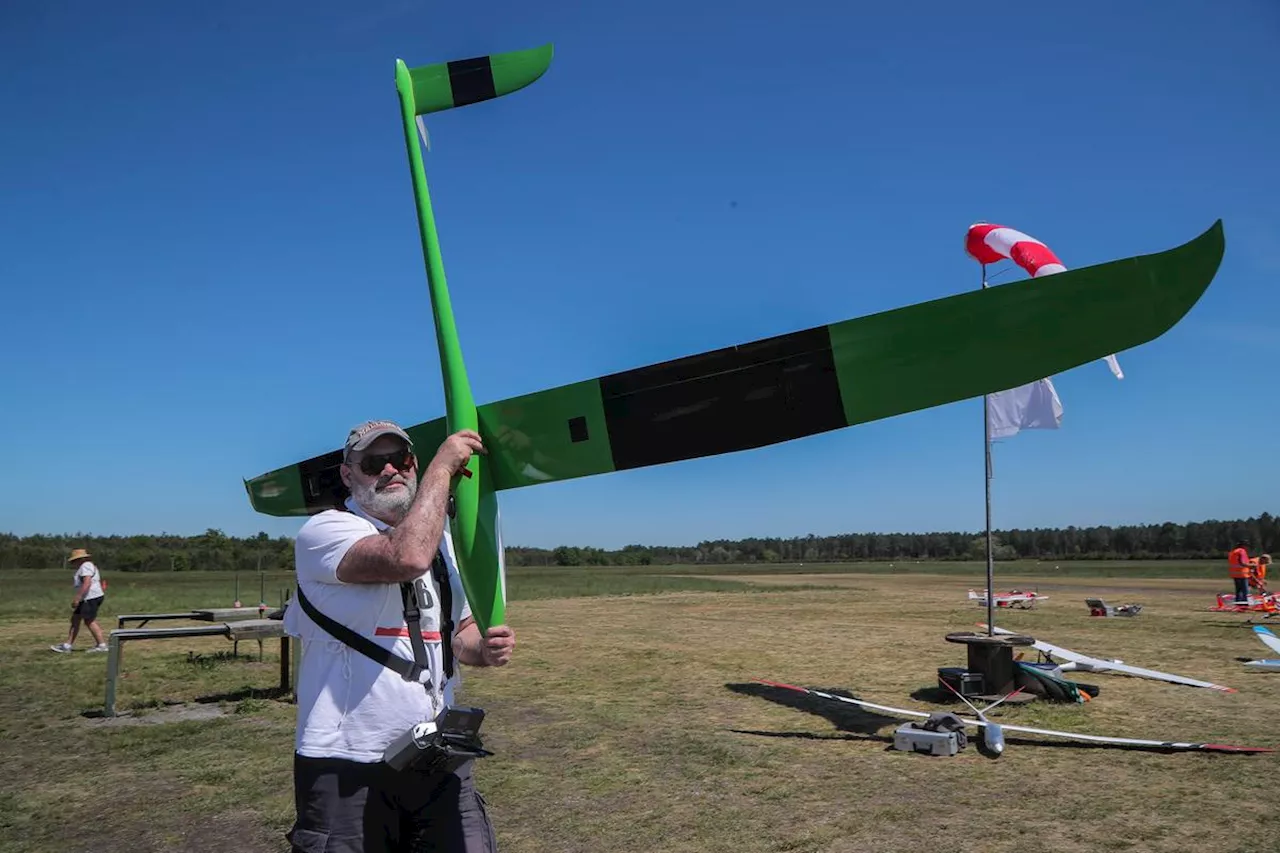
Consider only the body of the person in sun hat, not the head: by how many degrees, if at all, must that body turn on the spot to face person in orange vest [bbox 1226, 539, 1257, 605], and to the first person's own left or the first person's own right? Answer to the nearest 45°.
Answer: approximately 180°

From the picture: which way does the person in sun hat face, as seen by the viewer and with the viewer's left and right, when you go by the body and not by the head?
facing to the left of the viewer

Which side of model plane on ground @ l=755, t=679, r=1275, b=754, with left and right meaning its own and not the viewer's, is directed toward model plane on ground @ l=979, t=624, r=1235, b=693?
back

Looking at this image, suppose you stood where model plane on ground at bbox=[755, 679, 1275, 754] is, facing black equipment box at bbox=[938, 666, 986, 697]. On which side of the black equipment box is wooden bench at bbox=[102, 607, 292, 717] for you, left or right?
left

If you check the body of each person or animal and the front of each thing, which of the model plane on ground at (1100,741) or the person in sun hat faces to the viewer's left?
the person in sun hat

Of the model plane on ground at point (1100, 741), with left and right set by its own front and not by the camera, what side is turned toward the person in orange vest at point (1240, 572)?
back

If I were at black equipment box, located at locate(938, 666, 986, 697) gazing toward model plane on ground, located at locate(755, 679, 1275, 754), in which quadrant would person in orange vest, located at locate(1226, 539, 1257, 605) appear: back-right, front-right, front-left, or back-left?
back-left

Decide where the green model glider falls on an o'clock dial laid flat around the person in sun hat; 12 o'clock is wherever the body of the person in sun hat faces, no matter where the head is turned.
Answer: The green model glider is roughly at 9 o'clock from the person in sun hat.

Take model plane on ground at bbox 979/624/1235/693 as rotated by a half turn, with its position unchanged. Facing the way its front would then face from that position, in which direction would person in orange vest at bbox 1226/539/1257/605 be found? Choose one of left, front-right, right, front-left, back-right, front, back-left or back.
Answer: front-left

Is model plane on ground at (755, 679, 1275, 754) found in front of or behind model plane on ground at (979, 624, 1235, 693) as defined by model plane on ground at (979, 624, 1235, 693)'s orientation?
in front

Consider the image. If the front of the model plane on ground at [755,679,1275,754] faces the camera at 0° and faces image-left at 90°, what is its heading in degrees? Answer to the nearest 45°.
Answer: approximately 0°

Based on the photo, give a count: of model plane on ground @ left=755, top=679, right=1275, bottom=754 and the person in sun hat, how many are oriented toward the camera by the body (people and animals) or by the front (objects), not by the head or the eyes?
1

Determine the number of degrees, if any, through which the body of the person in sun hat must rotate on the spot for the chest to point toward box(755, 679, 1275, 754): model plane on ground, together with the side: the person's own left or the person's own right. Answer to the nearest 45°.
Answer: approximately 135° to the person's own left
